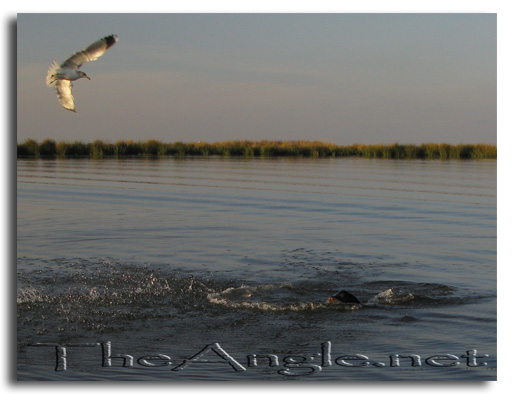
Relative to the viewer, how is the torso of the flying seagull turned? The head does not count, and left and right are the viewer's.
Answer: facing to the right of the viewer
